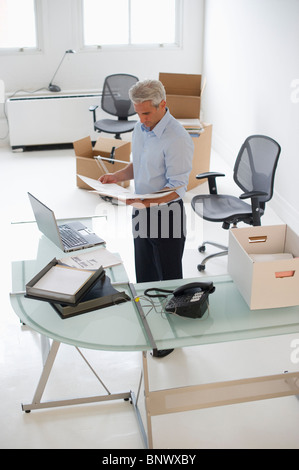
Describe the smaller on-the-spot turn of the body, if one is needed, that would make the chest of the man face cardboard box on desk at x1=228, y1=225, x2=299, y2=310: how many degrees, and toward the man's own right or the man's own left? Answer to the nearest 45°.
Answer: approximately 90° to the man's own left

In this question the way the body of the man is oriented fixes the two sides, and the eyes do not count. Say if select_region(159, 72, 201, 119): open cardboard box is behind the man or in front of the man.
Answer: behind

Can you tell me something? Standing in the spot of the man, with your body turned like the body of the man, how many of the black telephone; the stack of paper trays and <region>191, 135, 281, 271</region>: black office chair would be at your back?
1

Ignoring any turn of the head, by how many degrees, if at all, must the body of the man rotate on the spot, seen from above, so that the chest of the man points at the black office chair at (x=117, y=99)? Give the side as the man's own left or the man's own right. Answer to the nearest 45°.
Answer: approximately 135° to the man's own right

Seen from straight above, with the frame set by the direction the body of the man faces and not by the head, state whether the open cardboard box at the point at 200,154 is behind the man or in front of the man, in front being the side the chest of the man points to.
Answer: behind

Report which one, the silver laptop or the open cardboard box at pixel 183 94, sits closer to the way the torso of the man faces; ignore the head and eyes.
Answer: the silver laptop

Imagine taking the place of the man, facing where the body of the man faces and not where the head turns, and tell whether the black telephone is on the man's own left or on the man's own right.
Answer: on the man's own left

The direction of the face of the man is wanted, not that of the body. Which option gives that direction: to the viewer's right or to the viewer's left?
to the viewer's left

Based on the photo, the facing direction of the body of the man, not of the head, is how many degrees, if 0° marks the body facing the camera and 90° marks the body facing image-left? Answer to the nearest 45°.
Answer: approximately 45°

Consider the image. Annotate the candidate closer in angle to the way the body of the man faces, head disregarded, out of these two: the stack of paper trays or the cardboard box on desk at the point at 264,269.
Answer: the stack of paper trays

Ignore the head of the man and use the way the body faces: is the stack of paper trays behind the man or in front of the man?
in front
